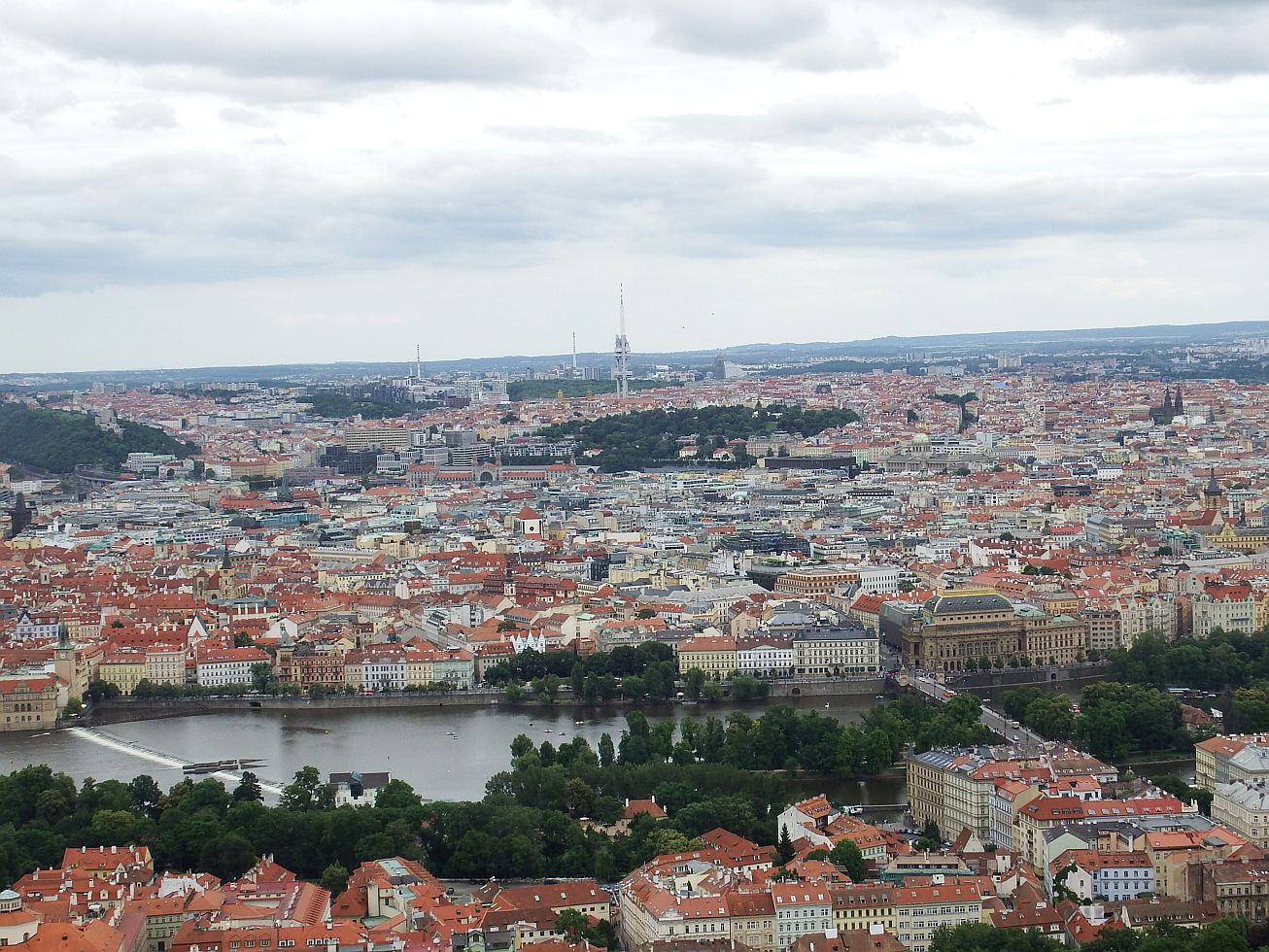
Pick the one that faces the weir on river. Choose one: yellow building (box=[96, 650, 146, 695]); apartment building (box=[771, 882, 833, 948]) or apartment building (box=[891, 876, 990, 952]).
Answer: the yellow building

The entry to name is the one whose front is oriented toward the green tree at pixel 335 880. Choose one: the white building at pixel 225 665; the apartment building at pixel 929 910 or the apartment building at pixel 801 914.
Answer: the white building

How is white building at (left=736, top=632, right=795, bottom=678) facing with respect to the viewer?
toward the camera

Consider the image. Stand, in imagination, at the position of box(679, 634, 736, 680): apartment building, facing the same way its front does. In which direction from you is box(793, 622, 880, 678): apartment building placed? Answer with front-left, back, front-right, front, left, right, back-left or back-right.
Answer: left

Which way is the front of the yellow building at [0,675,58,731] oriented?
toward the camera

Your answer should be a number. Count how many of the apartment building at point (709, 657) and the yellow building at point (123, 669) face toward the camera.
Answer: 2

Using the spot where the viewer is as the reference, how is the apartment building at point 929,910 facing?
facing the viewer

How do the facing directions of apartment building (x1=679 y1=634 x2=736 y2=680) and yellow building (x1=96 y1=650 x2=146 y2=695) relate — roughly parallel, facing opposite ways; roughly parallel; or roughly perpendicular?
roughly parallel

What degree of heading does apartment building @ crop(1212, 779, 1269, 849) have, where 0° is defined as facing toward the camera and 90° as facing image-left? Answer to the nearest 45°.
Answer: approximately 45°

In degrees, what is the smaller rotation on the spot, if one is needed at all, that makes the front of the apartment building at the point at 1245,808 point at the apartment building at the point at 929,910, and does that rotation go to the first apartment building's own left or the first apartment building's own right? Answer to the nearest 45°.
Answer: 0° — it already faces it

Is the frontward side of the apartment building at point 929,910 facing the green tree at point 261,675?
no

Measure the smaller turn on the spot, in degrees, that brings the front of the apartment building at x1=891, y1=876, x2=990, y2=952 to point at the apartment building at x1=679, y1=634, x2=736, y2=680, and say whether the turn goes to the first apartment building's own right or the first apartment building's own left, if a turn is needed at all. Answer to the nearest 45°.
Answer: approximately 180°

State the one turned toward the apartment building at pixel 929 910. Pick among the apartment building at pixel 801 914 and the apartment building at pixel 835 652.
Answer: the apartment building at pixel 835 652

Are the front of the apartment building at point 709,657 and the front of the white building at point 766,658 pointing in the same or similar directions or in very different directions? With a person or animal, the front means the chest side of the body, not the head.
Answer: same or similar directions

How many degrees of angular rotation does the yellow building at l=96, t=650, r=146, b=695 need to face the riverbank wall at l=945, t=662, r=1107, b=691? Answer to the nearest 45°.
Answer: approximately 90° to its left

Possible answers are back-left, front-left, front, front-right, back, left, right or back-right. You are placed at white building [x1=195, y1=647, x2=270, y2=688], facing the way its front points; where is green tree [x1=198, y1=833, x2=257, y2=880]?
front
